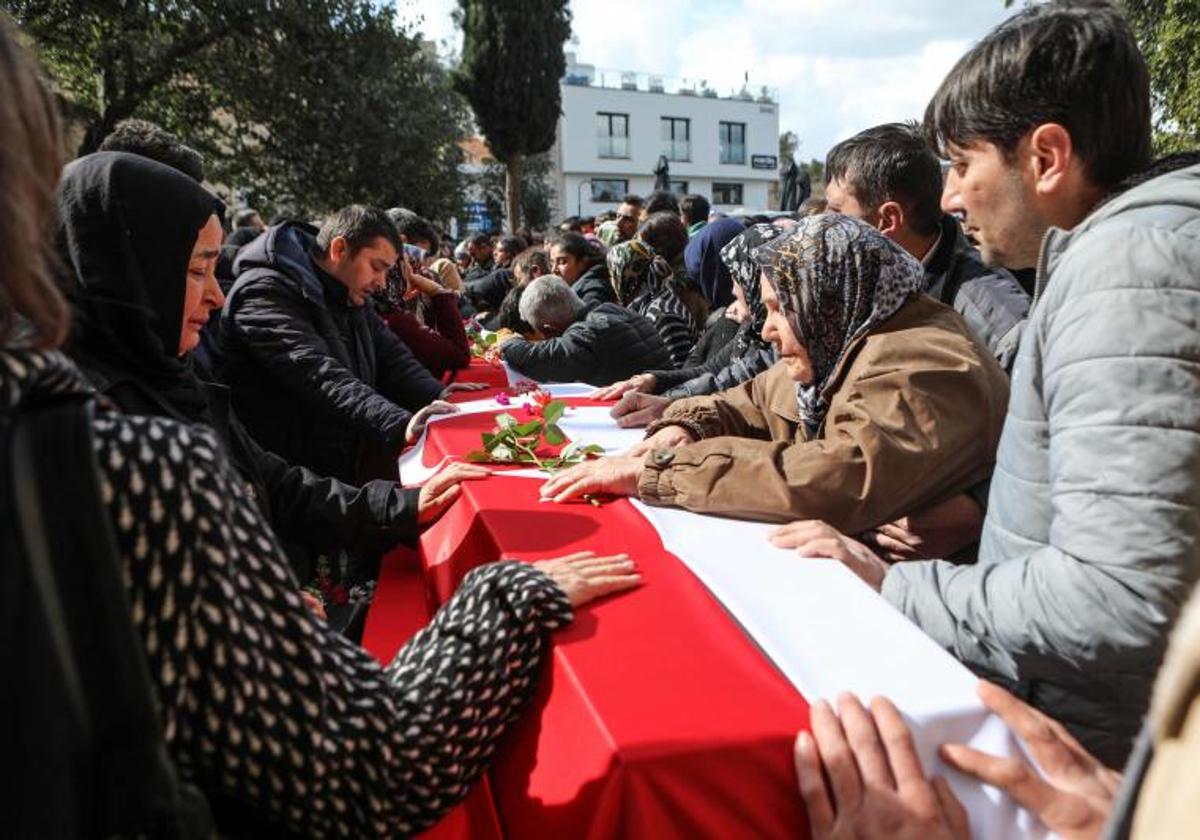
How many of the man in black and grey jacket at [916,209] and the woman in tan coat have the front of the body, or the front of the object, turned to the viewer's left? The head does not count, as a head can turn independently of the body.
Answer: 2

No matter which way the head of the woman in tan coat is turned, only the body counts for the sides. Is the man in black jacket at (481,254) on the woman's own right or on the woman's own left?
on the woman's own right

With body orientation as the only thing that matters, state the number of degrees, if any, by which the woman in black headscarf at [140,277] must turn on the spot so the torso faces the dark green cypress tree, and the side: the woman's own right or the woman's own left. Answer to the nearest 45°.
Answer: approximately 90° to the woman's own left

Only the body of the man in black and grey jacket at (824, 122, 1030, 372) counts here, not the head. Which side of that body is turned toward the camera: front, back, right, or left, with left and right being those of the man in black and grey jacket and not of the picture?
left

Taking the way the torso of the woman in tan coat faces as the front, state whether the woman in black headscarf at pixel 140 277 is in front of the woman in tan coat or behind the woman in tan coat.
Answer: in front

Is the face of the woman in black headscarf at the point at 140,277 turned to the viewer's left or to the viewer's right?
to the viewer's right

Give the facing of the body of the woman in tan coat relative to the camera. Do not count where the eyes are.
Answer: to the viewer's left

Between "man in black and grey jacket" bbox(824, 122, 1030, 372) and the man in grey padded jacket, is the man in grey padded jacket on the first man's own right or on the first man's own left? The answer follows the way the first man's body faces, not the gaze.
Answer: on the first man's own left

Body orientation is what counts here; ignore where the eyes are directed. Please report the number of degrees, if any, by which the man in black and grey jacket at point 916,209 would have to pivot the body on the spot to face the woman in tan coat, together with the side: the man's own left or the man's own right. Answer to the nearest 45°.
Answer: approximately 90° to the man's own left

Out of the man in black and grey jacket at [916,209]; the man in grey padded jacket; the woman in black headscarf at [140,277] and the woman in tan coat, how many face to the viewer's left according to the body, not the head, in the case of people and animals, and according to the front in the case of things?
3

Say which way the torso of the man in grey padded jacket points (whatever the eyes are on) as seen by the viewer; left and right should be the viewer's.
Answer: facing to the left of the viewer

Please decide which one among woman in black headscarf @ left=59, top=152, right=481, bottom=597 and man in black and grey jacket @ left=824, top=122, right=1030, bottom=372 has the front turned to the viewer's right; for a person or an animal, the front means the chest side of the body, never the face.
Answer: the woman in black headscarf

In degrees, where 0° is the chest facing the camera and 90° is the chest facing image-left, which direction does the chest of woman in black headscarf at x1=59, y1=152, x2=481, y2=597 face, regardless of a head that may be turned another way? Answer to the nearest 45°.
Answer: approximately 270°

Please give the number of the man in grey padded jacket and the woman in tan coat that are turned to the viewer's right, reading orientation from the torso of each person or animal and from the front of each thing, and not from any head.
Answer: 0
